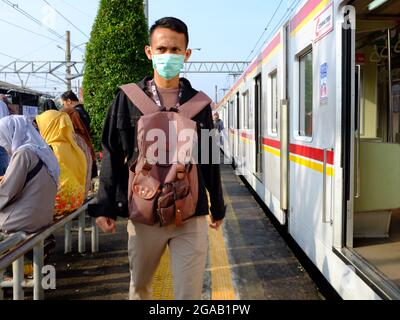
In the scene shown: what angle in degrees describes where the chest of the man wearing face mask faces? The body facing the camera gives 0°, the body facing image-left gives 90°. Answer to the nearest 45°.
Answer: approximately 0°

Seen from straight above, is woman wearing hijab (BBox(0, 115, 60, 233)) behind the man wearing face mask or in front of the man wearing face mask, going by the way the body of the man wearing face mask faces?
behind

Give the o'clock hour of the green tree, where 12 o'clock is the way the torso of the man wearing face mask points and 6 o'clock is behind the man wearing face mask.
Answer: The green tree is roughly at 6 o'clock from the man wearing face mask.

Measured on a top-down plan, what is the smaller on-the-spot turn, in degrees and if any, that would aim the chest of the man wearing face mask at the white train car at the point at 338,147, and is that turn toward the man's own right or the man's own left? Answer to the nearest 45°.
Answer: approximately 135° to the man's own left

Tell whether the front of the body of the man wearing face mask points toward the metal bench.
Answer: no

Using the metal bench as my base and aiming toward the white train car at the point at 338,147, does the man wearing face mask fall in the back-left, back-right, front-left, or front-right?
front-right

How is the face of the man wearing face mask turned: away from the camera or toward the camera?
toward the camera

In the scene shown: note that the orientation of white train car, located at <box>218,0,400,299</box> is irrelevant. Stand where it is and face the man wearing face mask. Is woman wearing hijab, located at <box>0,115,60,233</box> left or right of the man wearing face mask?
right

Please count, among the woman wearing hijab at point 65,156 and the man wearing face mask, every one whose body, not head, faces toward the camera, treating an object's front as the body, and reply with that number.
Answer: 1

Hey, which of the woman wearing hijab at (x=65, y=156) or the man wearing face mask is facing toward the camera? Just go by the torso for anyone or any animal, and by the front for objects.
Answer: the man wearing face mask

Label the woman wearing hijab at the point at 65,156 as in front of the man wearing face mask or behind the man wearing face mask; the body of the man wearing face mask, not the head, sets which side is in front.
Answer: behind

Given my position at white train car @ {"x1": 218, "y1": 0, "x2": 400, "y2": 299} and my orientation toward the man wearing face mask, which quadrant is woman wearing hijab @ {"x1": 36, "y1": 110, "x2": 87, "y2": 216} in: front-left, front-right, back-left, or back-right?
front-right
